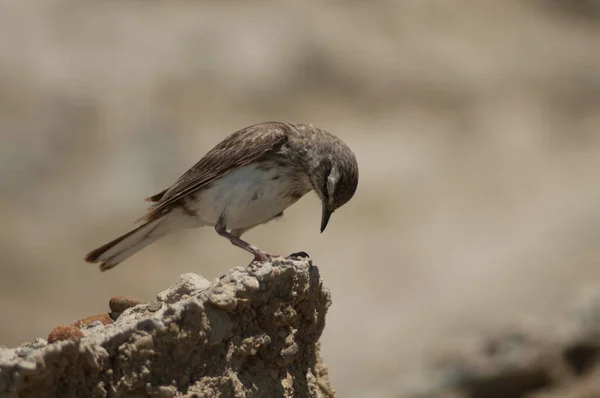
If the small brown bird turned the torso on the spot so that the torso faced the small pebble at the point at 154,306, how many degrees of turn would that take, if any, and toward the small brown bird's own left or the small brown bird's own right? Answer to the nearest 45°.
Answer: approximately 135° to the small brown bird's own right

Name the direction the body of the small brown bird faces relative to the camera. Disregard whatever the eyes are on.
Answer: to the viewer's right
